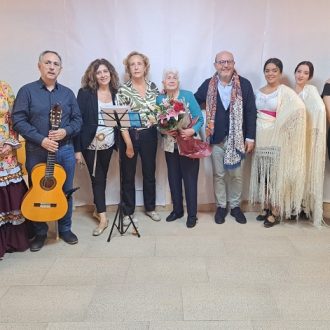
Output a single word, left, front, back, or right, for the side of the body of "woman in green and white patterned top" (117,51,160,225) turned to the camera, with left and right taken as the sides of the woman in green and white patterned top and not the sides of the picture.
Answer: front

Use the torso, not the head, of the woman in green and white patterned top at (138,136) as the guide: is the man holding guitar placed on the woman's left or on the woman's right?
on the woman's right

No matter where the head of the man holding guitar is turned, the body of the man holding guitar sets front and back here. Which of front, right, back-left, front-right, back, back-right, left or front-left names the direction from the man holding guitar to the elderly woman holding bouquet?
left

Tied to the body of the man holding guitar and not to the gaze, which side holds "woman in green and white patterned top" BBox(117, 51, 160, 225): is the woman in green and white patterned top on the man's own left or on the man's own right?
on the man's own left

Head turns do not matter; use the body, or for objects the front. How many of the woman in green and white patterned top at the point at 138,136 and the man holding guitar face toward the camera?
2

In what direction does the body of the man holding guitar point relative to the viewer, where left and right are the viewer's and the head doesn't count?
facing the viewer
